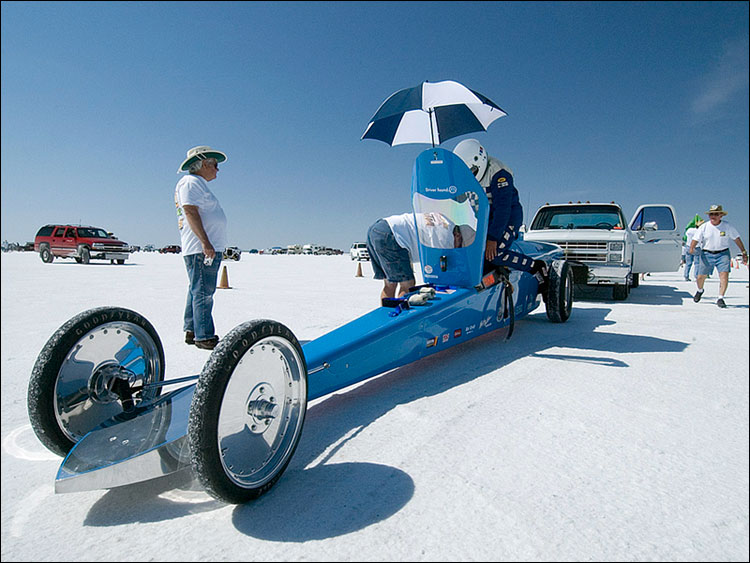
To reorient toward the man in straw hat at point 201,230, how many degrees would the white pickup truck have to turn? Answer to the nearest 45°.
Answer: approximately 45° to its right

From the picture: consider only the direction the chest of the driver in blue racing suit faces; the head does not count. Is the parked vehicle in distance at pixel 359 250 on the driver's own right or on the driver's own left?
on the driver's own right

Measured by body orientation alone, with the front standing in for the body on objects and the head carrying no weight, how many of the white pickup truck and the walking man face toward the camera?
2

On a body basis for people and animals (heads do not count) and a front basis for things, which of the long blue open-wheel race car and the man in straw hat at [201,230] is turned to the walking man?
the man in straw hat

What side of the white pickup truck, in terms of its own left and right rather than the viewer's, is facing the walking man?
left

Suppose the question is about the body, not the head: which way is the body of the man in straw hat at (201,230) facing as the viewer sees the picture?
to the viewer's right

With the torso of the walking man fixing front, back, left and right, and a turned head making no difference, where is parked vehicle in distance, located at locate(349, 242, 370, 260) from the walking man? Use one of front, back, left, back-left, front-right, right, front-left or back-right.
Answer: back-right

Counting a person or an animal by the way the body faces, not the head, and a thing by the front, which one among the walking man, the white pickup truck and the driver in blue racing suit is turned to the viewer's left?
the driver in blue racing suit

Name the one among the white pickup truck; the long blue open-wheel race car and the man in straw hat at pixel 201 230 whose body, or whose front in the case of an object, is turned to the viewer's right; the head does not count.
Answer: the man in straw hat

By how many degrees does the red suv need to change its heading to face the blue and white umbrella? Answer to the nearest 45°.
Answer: approximately 45° to its right

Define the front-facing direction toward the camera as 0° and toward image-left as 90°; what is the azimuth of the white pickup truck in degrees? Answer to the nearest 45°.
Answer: approximately 0°
